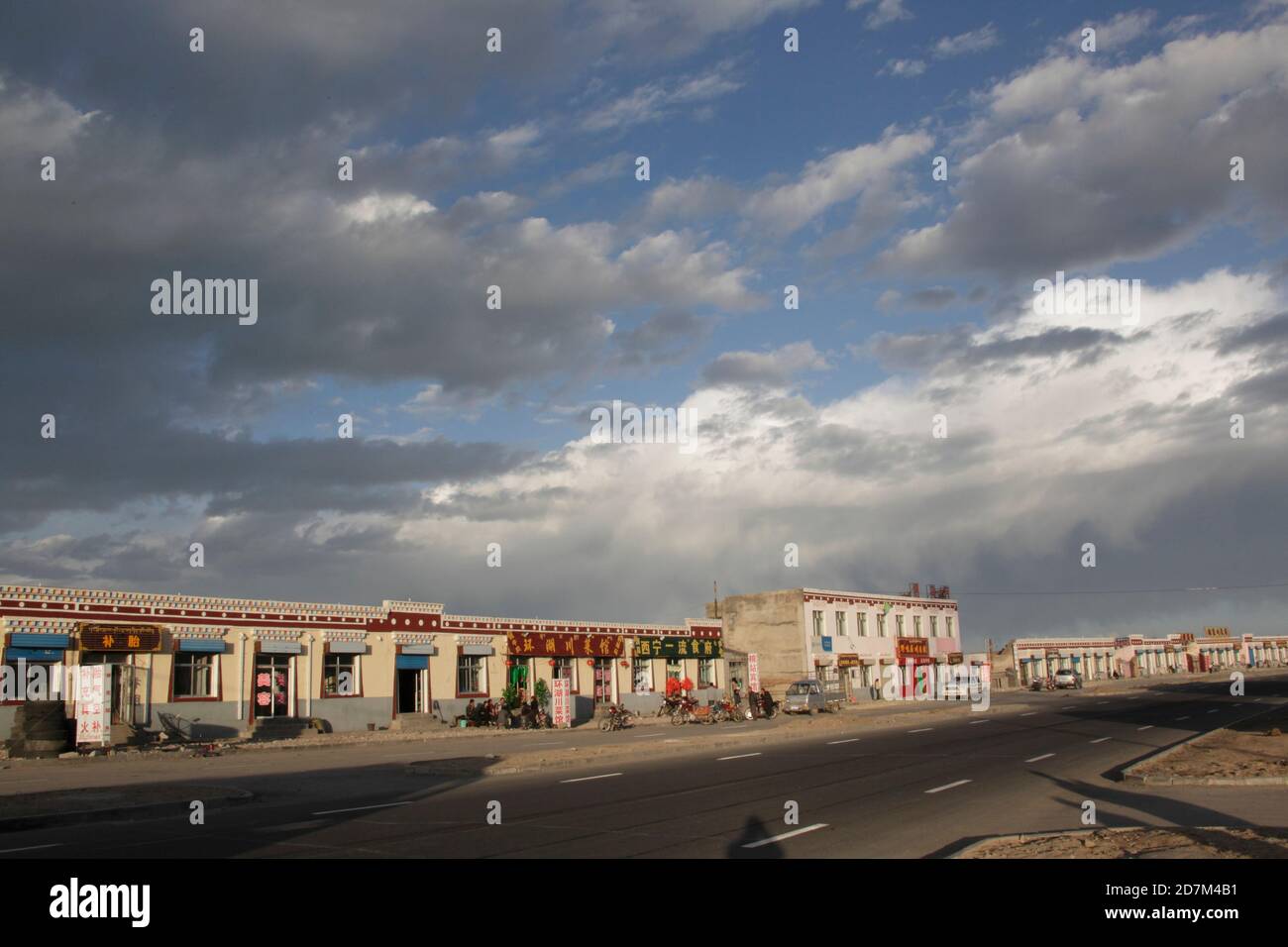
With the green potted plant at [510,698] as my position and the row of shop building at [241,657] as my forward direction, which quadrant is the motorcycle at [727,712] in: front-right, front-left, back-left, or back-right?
back-left

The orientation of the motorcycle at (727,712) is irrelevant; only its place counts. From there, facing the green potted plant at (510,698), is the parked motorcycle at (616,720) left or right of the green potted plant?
left

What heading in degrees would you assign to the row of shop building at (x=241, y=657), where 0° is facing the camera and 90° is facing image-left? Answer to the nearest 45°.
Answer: approximately 315°

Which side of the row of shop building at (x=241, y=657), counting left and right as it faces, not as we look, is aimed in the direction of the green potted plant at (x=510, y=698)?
left

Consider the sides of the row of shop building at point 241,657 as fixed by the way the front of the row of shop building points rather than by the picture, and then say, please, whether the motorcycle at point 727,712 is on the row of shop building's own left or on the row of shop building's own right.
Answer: on the row of shop building's own left
